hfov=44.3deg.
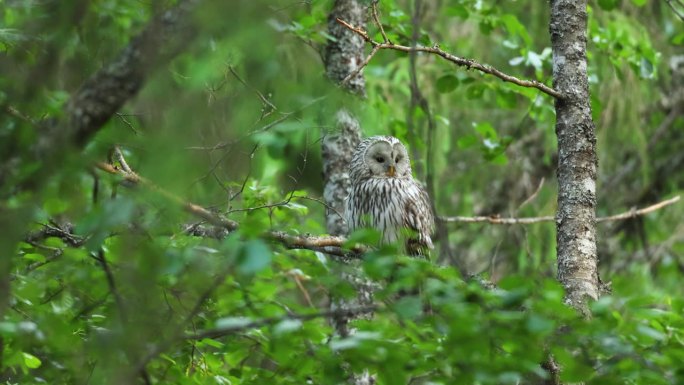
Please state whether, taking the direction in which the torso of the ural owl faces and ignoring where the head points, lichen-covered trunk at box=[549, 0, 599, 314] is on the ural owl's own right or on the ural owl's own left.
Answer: on the ural owl's own left

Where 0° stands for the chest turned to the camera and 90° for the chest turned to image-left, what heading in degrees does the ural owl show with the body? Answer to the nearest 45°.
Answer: approximately 45°

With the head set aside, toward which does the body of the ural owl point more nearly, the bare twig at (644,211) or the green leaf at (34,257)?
the green leaf
